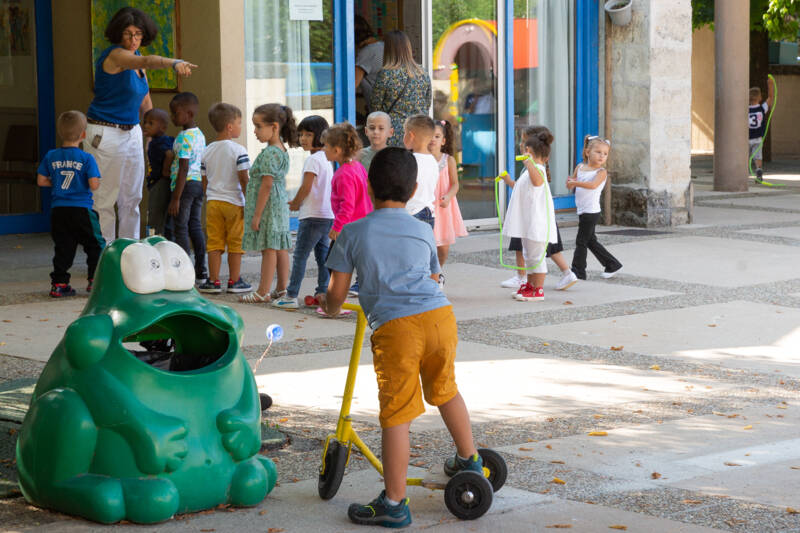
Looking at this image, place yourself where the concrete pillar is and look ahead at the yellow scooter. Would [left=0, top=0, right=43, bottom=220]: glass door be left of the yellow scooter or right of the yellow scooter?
right

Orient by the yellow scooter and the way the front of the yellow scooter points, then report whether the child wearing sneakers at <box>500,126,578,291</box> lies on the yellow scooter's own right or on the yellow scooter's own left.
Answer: on the yellow scooter's own right

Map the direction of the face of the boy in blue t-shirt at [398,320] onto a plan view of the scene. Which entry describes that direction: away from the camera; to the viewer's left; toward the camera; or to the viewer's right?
away from the camera

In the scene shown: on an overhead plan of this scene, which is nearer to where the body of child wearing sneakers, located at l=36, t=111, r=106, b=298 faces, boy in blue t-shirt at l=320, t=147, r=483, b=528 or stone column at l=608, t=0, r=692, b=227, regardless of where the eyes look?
the stone column

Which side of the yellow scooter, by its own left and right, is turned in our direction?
left

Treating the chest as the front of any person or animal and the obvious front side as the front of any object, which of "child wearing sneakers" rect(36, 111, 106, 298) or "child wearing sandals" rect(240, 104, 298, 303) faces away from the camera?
the child wearing sneakers

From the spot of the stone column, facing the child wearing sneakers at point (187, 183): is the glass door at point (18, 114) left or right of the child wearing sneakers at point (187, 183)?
right

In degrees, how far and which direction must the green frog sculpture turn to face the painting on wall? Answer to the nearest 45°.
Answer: approximately 135° to its left

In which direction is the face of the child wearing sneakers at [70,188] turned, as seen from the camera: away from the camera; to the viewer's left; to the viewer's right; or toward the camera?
away from the camera
